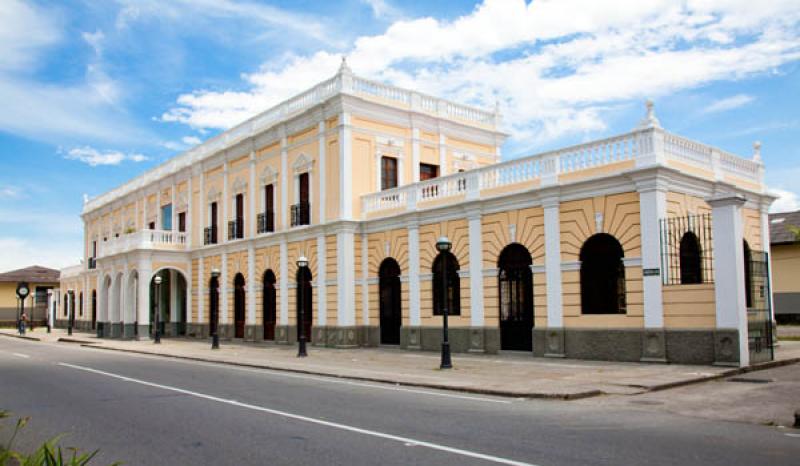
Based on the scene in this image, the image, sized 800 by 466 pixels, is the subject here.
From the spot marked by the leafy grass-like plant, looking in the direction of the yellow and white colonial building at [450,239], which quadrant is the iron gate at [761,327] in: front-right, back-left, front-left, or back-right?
front-right

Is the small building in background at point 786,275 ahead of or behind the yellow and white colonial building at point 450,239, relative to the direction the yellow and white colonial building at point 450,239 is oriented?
behind

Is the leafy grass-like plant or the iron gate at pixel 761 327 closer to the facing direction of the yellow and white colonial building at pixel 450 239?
the leafy grass-like plant

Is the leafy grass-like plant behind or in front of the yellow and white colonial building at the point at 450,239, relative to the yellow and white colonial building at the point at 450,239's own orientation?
in front

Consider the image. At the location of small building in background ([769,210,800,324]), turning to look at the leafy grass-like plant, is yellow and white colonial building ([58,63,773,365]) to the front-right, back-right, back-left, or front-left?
front-right

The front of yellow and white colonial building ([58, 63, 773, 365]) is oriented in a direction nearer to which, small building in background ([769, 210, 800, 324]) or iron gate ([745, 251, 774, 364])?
the iron gate

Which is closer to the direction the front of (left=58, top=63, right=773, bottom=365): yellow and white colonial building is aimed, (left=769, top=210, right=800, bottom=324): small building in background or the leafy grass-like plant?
the leafy grass-like plant

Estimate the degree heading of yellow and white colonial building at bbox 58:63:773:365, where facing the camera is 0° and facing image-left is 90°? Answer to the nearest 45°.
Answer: approximately 45°
